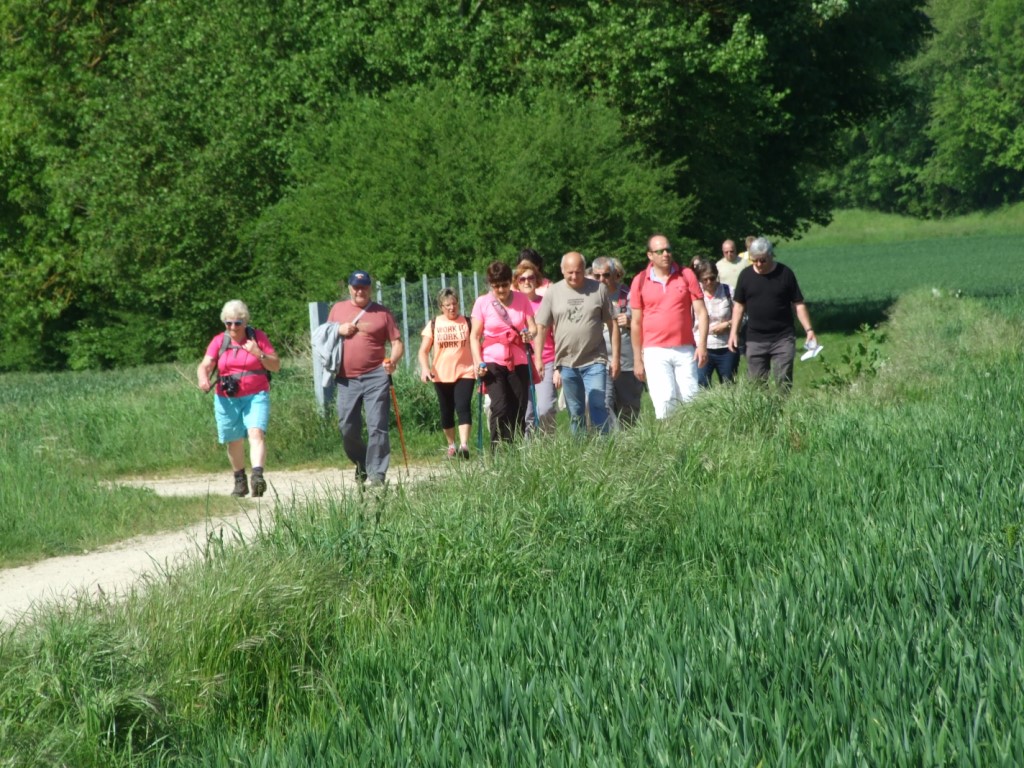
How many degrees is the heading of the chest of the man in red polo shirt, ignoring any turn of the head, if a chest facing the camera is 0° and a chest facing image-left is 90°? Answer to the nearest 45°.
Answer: approximately 0°

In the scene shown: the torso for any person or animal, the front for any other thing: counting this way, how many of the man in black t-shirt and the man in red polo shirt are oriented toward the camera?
2

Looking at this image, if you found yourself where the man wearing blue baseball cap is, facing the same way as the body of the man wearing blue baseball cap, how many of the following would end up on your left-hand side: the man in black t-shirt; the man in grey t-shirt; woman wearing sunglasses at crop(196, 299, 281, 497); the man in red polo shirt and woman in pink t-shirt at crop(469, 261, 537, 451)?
4

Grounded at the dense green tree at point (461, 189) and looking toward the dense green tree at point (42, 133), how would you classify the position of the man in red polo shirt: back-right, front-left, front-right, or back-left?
back-left

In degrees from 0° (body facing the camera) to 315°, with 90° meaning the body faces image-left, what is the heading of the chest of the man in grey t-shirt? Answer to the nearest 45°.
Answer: approximately 0°

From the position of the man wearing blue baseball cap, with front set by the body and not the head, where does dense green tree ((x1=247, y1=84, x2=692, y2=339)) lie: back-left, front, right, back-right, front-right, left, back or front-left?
back
